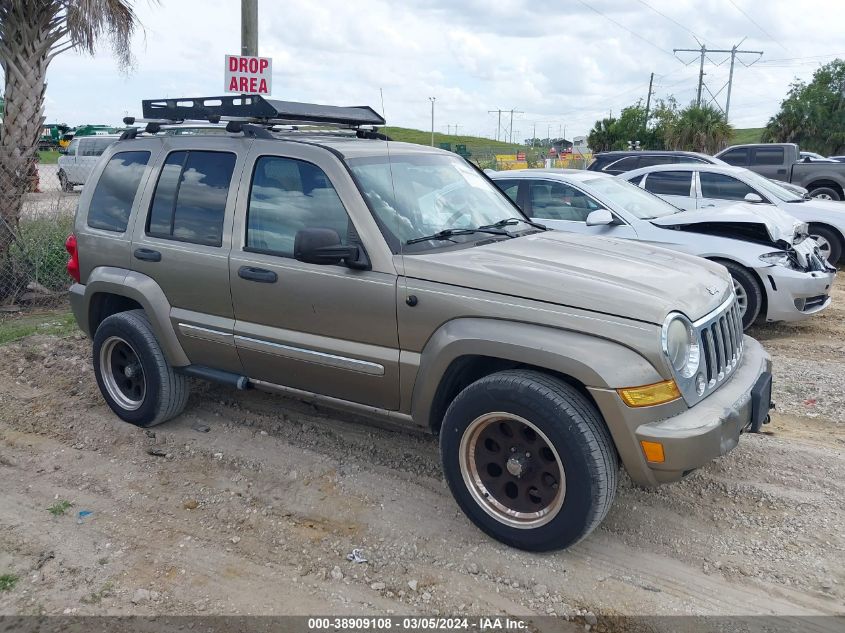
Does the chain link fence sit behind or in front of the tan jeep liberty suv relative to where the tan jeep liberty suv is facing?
behind

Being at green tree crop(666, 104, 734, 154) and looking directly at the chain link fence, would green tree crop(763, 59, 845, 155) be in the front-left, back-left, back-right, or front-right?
back-left

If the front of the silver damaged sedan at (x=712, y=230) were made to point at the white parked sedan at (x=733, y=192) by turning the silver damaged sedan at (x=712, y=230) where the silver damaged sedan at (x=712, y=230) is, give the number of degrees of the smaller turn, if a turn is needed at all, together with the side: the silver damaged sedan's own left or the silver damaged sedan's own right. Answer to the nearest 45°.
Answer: approximately 135° to the silver damaged sedan's own left

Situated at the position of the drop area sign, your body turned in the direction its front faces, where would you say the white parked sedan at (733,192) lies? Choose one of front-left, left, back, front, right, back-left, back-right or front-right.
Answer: left

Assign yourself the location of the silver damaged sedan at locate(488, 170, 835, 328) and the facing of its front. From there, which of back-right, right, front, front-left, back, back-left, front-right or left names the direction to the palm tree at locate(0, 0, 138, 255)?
back-right

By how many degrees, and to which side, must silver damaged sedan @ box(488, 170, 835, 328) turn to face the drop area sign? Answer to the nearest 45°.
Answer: approximately 135° to its right

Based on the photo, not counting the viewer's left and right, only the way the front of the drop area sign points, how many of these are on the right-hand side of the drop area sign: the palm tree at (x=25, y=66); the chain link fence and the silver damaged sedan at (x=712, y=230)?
2

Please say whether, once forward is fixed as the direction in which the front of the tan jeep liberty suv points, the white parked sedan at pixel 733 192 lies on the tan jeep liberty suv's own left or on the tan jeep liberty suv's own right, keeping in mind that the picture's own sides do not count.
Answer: on the tan jeep liberty suv's own left

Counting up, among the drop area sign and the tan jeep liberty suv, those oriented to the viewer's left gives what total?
0

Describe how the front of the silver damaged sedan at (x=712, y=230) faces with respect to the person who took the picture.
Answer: facing the viewer and to the right of the viewer
